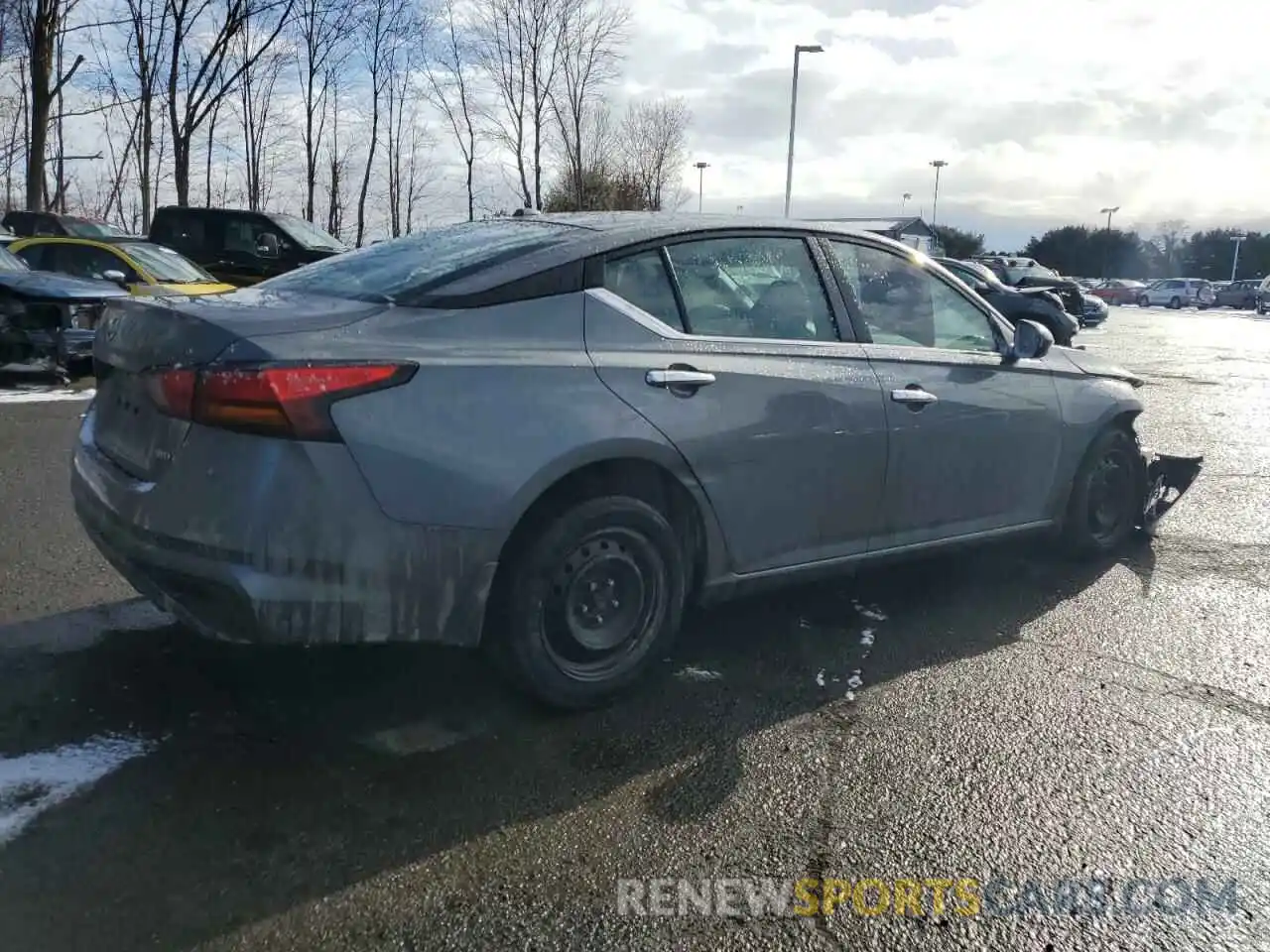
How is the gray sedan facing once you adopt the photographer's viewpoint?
facing away from the viewer and to the right of the viewer

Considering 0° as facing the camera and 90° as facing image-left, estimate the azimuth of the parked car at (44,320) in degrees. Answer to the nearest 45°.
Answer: approximately 315°

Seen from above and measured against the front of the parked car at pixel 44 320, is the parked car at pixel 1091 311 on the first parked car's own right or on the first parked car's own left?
on the first parked car's own left

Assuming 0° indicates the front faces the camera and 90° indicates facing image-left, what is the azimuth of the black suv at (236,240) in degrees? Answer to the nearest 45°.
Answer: approximately 315°

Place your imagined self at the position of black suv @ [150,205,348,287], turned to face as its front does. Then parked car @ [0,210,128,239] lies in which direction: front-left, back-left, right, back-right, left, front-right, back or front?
back

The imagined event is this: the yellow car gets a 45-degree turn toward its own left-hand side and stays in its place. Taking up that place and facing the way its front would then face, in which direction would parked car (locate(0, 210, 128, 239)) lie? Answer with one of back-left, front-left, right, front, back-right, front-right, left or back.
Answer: left

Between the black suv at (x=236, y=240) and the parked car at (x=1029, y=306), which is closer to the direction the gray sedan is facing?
the parked car

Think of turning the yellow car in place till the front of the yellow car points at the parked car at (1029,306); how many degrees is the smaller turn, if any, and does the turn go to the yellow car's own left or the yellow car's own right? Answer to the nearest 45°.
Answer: approximately 45° to the yellow car's own left

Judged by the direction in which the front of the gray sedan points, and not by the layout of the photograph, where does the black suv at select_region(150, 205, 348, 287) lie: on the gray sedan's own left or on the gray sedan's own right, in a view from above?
on the gray sedan's own left
